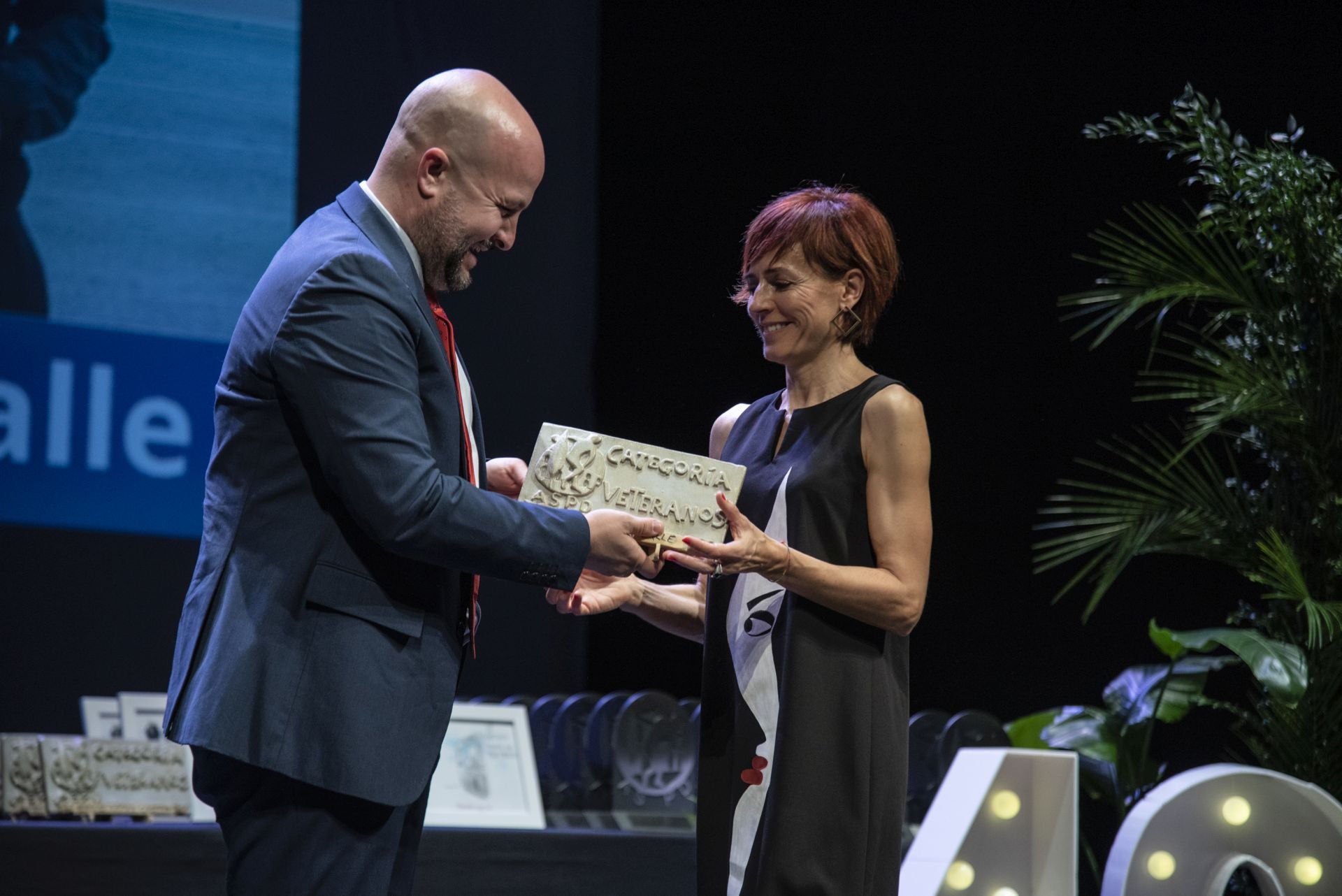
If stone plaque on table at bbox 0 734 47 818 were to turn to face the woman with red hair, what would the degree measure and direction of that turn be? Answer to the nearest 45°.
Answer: approximately 45° to its left

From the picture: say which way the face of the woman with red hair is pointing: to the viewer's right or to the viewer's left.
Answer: to the viewer's left

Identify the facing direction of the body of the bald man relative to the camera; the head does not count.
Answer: to the viewer's right

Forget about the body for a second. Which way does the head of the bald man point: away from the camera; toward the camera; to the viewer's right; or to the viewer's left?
to the viewer's right

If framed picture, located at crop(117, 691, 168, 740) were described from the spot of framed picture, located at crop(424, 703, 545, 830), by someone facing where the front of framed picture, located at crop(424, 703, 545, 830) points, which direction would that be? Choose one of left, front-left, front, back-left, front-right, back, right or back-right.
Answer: right

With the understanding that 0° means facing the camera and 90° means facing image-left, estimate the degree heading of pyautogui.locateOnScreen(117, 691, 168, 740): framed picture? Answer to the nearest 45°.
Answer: approximately 0°

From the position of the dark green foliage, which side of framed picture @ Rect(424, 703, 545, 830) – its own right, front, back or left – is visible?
left

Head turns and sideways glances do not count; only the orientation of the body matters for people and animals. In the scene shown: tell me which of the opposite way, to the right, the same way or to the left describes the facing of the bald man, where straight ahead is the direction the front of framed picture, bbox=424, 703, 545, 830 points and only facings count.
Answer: to the left
